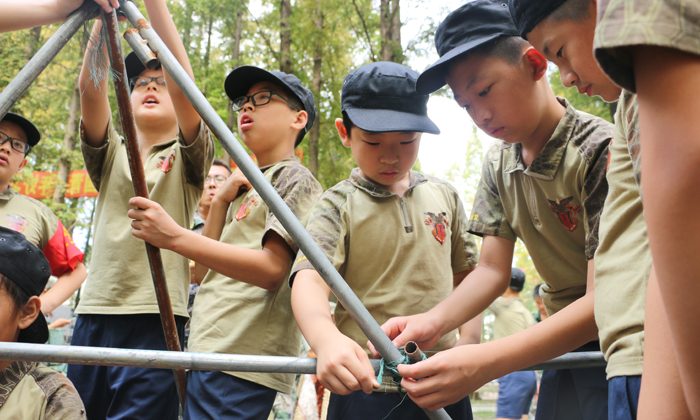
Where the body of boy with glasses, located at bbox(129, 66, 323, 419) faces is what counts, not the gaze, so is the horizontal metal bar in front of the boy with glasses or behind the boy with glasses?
in front

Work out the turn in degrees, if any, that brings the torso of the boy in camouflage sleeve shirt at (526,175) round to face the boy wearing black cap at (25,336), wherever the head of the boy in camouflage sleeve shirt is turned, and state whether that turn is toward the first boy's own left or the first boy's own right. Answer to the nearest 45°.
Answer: approximately 45° to the first boy's own right

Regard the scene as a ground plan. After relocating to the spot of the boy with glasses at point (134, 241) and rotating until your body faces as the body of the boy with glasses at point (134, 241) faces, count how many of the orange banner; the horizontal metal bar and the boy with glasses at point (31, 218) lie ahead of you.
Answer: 1

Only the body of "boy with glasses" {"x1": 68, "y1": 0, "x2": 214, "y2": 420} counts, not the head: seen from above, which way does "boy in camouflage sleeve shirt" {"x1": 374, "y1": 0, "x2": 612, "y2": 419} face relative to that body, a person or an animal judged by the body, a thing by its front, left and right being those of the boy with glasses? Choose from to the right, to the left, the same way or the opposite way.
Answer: to the right

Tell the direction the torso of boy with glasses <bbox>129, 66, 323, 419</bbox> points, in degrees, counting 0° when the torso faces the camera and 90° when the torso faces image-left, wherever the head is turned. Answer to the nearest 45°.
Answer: approximately 45°

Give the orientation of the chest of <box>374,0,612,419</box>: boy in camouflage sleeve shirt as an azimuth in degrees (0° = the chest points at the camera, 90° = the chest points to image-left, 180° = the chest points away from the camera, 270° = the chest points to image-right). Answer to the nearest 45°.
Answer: approximately 45°
